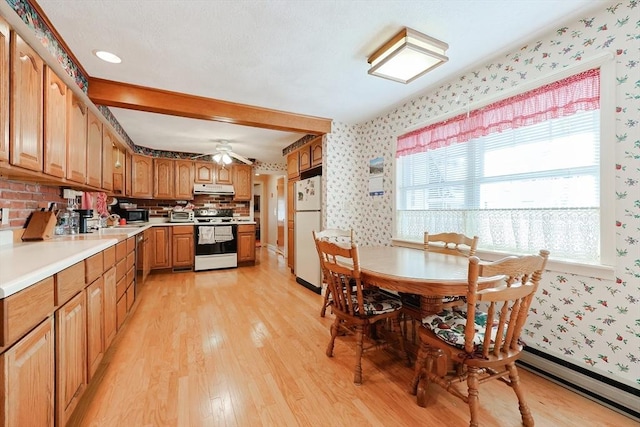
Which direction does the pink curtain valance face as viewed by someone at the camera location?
facing the viewer and to the left of the viewer

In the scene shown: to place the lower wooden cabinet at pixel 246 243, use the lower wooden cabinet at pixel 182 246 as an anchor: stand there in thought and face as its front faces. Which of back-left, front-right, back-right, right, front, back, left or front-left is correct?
left

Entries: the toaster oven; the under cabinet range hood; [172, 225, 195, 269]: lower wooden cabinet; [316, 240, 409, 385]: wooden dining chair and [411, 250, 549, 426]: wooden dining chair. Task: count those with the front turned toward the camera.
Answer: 3

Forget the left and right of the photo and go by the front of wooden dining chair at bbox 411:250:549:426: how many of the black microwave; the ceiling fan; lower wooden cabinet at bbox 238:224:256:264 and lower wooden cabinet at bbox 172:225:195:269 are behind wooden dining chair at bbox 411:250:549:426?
0

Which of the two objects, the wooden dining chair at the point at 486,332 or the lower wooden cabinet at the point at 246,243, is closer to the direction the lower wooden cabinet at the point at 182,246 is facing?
the wooden dining chair

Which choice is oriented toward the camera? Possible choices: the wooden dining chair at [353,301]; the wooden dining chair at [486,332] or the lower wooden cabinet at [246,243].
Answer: the lower wooden cabinet

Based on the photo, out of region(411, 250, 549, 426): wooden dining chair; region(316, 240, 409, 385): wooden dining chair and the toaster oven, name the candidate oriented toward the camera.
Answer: the toaster oven

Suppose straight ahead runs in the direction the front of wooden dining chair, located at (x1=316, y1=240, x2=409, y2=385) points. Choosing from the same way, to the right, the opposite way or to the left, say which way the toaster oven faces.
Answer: to the right

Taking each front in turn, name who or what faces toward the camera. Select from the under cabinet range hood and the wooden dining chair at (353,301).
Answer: the under cabinet range hood

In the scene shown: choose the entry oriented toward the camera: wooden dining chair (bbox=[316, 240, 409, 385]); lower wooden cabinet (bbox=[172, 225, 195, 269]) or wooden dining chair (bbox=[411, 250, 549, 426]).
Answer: the lower wooden cabinet

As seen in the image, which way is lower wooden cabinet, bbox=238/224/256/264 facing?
toward the camera

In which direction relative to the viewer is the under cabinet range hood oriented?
toward the camera

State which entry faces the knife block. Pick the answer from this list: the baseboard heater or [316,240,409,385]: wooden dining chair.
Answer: the baseboard heater

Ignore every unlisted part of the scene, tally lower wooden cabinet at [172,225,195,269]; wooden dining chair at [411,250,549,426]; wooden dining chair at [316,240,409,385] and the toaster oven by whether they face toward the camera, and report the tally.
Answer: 2

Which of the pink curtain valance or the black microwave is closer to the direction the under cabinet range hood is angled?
the pink curtain valance

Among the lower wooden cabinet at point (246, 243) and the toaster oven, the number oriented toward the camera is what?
2

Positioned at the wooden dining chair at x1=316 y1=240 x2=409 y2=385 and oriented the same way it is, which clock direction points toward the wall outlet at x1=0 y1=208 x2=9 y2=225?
The wall outlet is roughly at 7 o'clock from the wooden dining chair.

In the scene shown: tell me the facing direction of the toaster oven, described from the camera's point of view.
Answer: facing the viewer

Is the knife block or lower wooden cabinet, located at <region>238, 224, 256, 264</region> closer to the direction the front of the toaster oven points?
the knife block

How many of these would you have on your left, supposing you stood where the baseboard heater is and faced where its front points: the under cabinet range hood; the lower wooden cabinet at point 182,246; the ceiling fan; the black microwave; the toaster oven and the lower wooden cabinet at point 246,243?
0

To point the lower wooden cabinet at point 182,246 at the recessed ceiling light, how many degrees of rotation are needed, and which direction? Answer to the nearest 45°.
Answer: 0° — it already faces it
